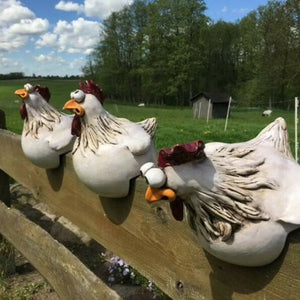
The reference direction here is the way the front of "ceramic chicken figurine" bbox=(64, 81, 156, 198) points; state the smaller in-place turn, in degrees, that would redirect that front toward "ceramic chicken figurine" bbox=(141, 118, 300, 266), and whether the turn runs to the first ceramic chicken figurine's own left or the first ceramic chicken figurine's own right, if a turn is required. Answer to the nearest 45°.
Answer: approximately 135° to the first ceramic chicken figurine's own left

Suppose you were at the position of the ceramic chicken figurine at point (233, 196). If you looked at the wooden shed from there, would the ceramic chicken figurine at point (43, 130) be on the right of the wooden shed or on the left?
left

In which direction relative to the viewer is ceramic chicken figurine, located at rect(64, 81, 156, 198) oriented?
to the viewer's left

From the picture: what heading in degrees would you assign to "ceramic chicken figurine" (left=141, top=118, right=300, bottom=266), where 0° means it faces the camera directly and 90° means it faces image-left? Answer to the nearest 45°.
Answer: approximately 90°

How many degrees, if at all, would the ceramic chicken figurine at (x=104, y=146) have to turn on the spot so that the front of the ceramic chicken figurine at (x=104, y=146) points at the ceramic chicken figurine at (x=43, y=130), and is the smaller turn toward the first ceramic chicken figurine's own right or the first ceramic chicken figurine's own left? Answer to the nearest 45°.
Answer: approximately 45° to the first ceramic chicken figurine's own right
